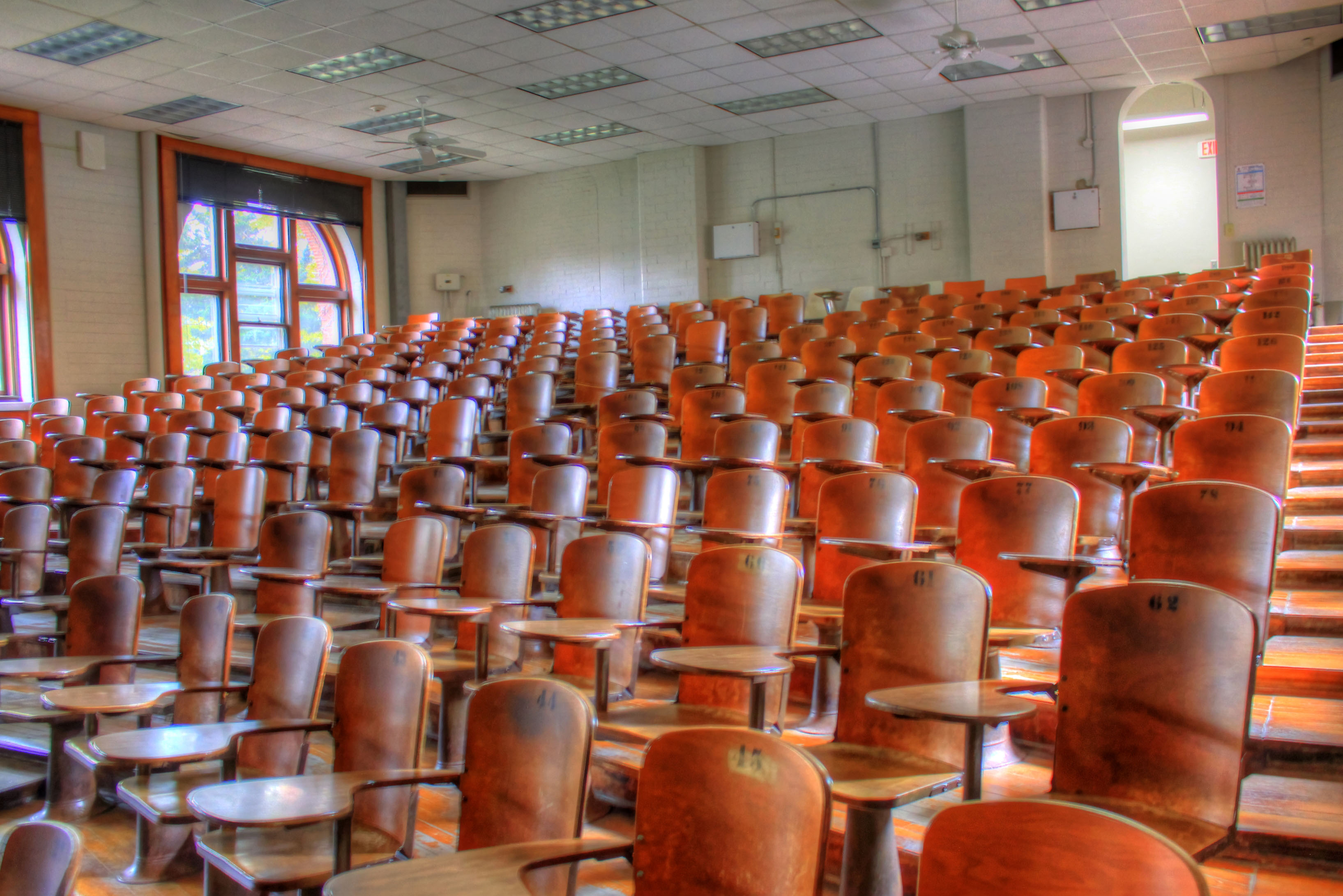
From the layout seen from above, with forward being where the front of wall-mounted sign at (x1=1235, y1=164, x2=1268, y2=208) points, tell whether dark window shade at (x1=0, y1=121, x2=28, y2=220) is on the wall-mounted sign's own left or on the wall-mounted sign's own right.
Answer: on the wall-mounted sign's own right

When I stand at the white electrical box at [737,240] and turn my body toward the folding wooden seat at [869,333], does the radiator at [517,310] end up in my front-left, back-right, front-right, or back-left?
back-right

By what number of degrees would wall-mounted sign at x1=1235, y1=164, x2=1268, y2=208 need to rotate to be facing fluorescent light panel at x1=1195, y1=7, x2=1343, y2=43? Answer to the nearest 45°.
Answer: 0° — it already faces it

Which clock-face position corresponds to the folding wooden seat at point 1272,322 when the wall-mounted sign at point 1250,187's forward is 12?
The folding wooden seat is roughly at 12 o'clock from the wall-mounted sign.

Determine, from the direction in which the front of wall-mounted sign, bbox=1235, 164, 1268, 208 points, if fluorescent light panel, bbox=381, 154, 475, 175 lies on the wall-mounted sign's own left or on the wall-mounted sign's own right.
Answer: on the wall-mounted sign's own right

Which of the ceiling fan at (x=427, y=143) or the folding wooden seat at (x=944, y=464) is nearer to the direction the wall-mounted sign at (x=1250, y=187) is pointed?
the folding wooden seat

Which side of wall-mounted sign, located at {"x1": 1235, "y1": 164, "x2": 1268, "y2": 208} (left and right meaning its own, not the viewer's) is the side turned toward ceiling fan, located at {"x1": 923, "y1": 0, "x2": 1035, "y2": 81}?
front

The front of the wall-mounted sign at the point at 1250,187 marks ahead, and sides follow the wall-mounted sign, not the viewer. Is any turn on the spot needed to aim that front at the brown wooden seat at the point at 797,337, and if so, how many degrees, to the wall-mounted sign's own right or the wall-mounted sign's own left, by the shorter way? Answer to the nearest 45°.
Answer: approximately 45° to the wall-mounted sign's own right

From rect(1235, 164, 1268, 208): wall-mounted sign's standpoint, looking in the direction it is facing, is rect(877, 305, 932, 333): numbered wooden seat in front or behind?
in front

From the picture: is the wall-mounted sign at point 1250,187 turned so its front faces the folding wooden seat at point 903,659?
yes

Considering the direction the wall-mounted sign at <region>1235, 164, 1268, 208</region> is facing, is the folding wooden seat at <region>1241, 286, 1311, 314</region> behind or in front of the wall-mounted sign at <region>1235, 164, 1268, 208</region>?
in front

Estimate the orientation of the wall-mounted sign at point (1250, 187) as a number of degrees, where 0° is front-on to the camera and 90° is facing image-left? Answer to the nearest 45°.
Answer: approximately 0°
